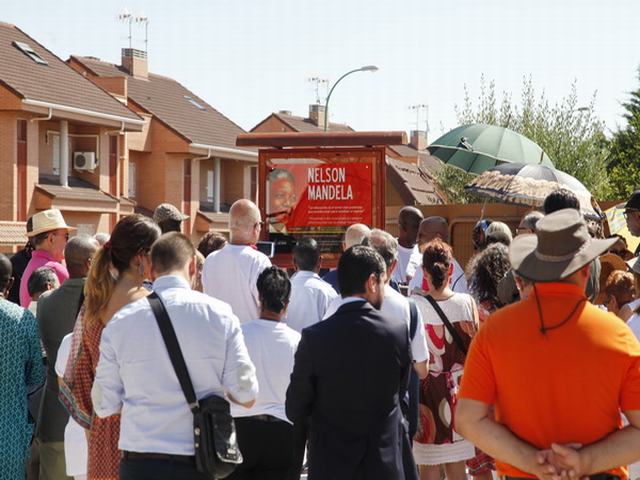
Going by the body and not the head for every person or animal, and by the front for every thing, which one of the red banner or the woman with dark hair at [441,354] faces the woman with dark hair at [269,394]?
the red banner

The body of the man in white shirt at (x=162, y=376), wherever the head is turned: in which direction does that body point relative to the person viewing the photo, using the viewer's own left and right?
facing away from the viewer

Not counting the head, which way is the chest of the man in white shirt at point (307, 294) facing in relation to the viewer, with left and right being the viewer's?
facing away from the viewer

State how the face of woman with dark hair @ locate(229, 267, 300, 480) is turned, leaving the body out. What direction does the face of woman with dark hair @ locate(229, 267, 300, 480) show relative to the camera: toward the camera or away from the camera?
away from the camera

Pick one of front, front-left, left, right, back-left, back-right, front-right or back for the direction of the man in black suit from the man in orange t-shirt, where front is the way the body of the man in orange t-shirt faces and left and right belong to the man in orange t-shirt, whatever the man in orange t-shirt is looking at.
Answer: front-left

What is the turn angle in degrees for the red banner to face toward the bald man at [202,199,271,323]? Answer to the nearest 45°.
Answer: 0° — it already faces them

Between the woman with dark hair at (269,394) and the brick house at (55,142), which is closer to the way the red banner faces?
the woman with dark hair

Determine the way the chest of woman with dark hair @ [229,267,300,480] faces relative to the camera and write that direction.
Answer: away from the camera

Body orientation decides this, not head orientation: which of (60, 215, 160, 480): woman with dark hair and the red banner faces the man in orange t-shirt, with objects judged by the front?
the red banner

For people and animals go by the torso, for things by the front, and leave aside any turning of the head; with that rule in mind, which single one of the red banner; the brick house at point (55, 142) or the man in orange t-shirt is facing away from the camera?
the man in orange t-shirt

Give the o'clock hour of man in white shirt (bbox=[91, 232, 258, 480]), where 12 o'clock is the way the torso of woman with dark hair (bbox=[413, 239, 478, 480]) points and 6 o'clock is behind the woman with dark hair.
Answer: The man in white shirt is roughly at 7 o'clock from the woman with dark hair.

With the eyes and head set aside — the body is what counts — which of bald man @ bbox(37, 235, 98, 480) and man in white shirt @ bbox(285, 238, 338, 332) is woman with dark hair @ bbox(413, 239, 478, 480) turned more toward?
the man in white shirt

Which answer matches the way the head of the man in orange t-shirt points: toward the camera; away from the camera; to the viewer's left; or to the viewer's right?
away from the camera

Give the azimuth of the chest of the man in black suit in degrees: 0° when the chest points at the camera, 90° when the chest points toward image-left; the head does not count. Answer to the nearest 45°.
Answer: approximately 180°

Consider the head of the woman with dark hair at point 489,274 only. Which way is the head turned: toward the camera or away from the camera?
away from the camera

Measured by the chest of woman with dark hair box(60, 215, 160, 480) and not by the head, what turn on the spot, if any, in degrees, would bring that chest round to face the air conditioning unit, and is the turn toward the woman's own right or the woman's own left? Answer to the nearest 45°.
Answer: approximately 45° to the woman's own left

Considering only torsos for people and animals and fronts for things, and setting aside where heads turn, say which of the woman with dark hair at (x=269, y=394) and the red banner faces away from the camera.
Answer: the woman with dark hair
